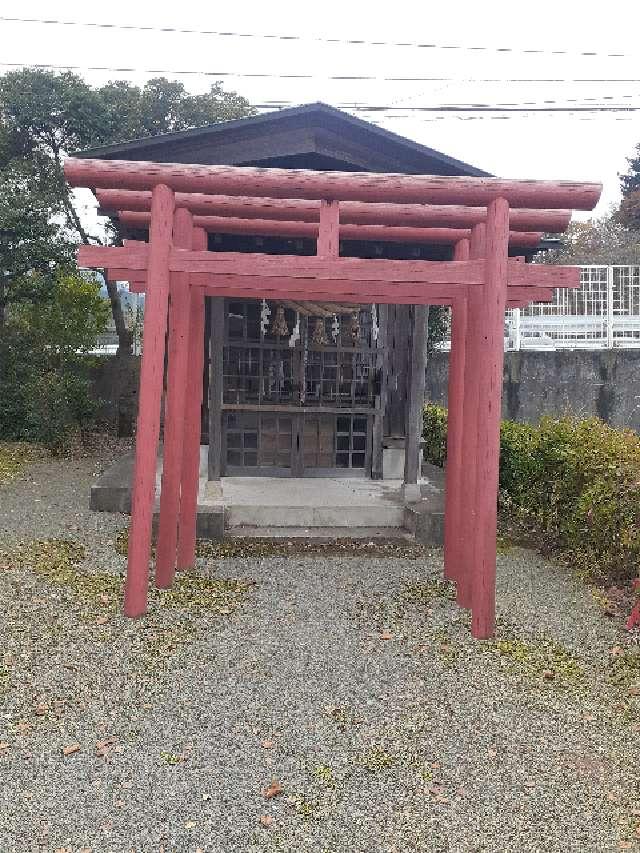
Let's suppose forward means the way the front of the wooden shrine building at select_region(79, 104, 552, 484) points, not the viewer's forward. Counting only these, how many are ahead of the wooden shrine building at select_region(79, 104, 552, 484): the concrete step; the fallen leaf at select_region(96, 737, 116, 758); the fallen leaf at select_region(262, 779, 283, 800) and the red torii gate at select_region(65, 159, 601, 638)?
4

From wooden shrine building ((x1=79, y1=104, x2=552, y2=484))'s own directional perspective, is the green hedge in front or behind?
in front

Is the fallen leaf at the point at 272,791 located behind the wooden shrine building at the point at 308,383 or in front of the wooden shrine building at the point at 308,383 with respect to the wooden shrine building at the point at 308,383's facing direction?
in front

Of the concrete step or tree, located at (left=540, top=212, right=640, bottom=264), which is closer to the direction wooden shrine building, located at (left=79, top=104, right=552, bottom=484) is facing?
the concrete step

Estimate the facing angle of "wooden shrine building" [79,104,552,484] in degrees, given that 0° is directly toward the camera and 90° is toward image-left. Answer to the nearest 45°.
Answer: approximately 0°

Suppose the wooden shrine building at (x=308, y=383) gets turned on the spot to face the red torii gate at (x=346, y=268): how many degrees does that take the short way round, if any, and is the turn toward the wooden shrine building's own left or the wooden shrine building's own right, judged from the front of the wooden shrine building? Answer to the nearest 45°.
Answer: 0° — it already faces it

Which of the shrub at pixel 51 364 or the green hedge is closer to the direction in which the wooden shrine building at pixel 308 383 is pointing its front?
the green hedge

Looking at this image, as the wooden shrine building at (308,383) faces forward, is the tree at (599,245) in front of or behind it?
behind

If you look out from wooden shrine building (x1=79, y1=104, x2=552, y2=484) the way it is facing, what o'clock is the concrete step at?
The concrete step is roughly at 12 o'clock from the wooden shrine building.

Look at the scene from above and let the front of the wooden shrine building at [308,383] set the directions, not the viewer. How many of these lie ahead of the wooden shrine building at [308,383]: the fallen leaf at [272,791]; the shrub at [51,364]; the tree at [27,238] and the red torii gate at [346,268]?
2

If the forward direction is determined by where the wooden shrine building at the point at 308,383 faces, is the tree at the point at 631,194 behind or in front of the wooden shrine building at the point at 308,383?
behind
